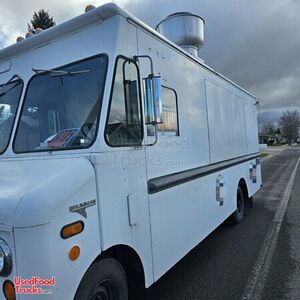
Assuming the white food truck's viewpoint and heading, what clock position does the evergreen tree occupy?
The evergreen tree is roughly at 4 o'clock from the white food truck.

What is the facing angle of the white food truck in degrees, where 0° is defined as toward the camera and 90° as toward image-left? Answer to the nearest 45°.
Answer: approximately 45°
